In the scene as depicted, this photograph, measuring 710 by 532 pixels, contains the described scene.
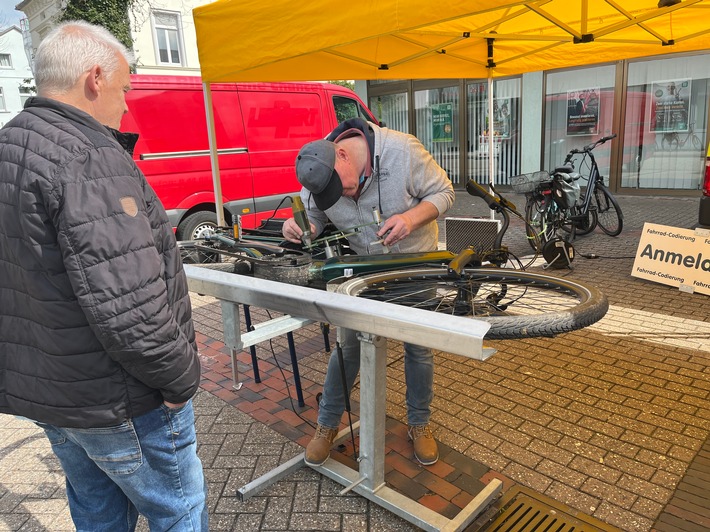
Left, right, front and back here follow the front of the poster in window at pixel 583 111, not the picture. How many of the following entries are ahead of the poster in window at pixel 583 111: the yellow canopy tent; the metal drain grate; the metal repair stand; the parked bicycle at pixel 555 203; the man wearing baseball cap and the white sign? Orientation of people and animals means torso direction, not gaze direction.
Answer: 6

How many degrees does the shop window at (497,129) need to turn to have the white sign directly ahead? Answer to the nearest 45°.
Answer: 0° — it already faces it

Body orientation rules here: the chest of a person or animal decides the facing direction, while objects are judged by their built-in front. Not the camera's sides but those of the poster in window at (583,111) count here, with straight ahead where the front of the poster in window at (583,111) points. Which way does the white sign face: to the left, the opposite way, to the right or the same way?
the same way

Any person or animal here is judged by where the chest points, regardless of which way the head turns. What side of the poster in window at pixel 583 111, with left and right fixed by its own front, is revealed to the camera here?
front

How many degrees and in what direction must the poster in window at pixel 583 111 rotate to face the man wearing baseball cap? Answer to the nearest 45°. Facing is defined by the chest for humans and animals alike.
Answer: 0° — it already faces them

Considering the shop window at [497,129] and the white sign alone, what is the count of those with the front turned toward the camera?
2

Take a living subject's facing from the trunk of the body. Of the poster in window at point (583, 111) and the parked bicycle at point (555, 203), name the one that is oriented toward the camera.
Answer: the poster in window

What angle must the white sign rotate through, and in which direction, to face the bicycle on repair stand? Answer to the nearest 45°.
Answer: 0° — it already faces it

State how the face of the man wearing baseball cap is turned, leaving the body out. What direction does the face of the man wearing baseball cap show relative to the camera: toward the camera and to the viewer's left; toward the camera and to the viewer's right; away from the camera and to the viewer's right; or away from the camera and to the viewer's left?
toward the camera and to the viewer's left

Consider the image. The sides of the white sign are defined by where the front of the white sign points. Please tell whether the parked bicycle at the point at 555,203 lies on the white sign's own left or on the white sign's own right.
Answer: on the white sign's own right

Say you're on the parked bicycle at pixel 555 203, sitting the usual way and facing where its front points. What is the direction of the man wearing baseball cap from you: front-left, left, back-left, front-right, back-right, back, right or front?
back-right

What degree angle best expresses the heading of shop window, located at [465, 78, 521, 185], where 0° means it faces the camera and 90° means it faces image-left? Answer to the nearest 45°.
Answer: approximately 0°

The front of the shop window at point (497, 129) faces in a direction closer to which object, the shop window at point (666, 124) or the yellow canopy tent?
the yellow canopy tent

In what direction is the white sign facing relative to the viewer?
toward the camera

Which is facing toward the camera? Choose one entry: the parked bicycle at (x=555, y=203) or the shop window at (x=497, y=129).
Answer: the shop window

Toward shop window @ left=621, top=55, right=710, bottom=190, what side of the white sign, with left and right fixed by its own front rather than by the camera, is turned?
back

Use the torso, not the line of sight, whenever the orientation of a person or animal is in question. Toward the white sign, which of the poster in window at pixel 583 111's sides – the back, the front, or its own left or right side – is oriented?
front

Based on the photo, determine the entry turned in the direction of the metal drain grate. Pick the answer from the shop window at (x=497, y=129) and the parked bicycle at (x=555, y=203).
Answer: the shop window
